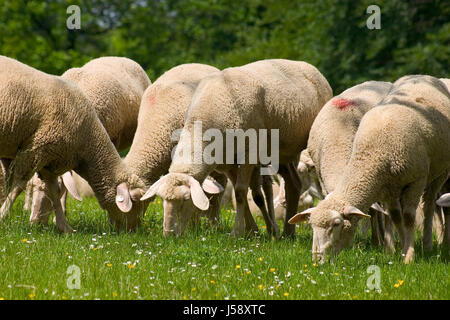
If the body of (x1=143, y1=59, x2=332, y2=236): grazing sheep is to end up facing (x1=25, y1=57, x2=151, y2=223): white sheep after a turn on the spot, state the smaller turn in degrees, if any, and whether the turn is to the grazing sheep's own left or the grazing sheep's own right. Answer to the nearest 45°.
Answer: approximately 90° to the grazing sheep's own right

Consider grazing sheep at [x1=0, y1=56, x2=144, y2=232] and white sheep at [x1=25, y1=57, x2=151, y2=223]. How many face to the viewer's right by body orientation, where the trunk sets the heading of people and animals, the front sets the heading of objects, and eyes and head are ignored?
1

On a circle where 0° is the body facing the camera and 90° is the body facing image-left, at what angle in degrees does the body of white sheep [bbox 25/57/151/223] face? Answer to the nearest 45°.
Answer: approximately 45°

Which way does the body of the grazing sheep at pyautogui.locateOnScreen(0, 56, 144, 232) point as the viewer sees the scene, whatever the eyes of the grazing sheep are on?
to the viewer's right

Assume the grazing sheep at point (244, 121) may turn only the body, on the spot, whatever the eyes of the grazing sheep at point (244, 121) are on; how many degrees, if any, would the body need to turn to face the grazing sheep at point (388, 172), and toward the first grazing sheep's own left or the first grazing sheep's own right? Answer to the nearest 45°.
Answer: approximately 90° to the first grazing sheep's own left

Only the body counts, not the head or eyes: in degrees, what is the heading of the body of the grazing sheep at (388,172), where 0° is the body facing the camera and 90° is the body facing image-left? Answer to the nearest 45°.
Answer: approximately 45°

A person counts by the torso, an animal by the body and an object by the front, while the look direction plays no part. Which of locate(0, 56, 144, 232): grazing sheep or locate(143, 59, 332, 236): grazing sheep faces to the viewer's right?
locate(0, 56, 144, 232): grazing sheep

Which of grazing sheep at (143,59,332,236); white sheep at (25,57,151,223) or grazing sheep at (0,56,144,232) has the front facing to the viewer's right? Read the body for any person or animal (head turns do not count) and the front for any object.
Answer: grazing sheep at (0,56,144,232)

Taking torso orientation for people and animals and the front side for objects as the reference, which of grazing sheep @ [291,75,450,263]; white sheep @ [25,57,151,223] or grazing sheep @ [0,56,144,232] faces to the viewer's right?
grazing sheep @ [0,56,144,232]

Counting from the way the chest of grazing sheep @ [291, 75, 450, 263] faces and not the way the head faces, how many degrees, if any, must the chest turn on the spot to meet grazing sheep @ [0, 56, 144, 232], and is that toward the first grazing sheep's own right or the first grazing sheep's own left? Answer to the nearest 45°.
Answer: approximately 45° to the first grazing sheep's own right

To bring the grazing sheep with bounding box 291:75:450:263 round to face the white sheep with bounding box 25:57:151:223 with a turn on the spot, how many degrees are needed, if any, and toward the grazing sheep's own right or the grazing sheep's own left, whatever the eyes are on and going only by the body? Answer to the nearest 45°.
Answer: approximately 90° to the grazing sheep's own right
